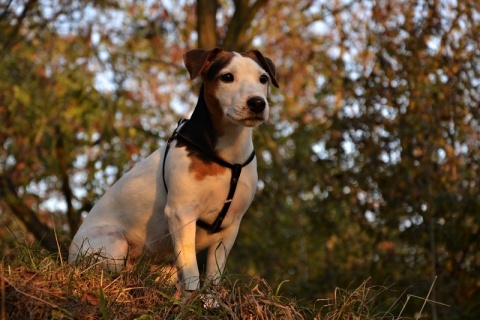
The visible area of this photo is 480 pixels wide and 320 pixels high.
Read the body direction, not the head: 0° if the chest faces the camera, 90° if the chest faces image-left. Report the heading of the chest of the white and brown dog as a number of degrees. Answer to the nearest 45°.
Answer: approximately 315°
